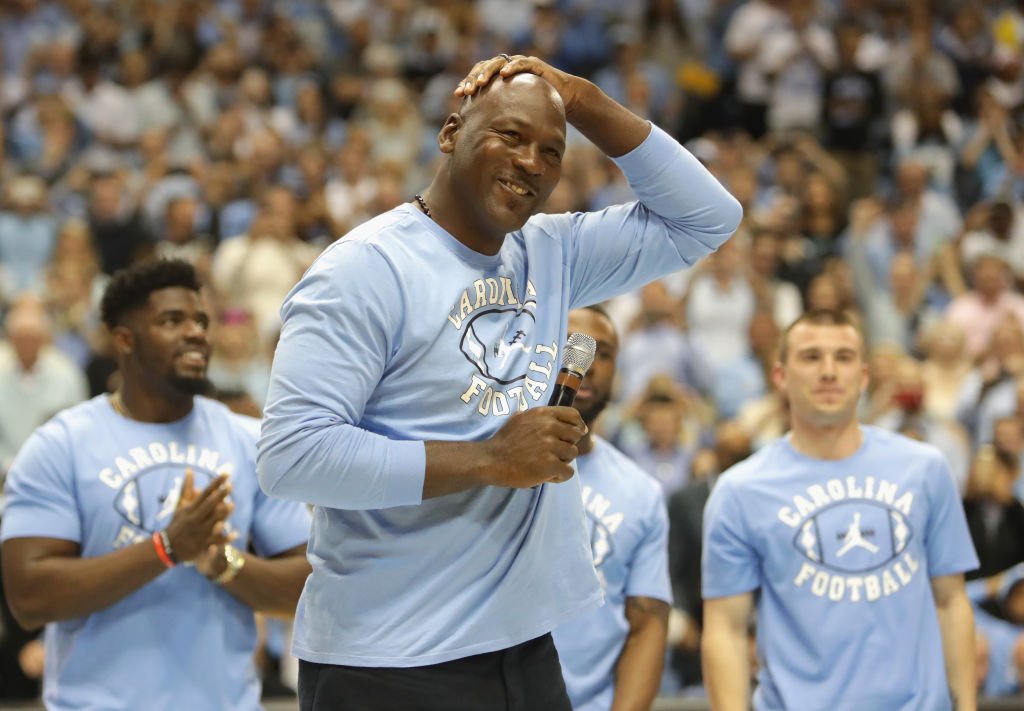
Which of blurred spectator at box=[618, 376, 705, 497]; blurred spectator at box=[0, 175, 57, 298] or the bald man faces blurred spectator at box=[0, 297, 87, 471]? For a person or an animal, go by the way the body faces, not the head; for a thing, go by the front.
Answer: blurred spectator at box=[0, 175, 57, 298]

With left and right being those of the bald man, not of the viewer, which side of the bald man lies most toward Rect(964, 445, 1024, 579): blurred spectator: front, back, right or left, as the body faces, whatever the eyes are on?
left

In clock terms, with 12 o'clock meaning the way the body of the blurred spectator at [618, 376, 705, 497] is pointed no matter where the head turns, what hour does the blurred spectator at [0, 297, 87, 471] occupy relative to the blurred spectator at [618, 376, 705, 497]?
the blurred spectator at [0, 297, 87, 471] is roughly at 3 o'clock from the blurred spectator at [618, 376, 705, 497].

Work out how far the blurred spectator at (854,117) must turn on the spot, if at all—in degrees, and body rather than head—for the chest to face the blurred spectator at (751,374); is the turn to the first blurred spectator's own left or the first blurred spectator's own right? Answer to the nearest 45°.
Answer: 0° — they already face them

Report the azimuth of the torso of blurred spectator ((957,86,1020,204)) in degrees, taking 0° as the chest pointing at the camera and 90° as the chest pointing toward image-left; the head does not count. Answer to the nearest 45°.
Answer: approximately 0°

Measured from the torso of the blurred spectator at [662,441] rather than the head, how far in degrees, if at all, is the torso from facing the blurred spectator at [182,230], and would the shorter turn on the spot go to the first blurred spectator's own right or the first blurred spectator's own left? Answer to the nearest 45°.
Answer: approximately 135° to the first blurred spectator's own right

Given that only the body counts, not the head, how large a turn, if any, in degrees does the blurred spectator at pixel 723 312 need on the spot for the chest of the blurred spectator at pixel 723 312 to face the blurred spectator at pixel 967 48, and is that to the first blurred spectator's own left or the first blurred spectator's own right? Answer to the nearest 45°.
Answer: approximately 135° to the first blurred spectator's own left

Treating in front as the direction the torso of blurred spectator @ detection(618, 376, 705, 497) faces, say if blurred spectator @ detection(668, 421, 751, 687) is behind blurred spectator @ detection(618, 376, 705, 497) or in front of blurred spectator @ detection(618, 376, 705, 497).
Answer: in front

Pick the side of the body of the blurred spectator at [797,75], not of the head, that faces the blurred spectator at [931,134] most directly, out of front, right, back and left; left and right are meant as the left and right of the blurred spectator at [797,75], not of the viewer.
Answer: left

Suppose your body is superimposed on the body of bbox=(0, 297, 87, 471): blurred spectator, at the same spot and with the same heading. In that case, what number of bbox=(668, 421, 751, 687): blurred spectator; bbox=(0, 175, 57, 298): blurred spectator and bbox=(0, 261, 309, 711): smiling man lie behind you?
1

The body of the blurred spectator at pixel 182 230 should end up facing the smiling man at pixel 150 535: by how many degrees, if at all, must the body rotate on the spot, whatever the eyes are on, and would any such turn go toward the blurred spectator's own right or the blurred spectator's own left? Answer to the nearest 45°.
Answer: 0° — they already face them

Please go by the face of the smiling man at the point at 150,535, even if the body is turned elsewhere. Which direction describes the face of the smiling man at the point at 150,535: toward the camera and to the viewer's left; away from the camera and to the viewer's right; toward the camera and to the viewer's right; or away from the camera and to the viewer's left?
toward the camera and to the viewer's right

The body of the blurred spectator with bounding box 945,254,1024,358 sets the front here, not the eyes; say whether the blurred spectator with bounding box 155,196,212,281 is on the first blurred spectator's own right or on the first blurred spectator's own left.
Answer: on the first blurred spectator's own right
